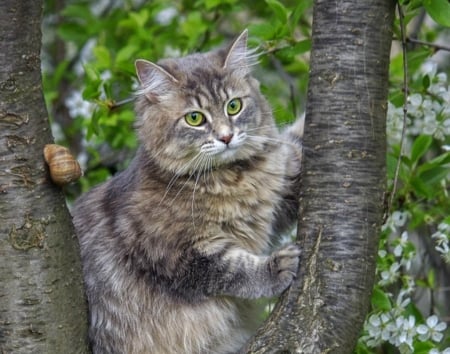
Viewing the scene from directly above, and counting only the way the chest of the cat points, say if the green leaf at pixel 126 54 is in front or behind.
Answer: behind

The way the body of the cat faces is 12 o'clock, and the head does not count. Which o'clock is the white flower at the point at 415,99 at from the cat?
The white flower is roughly at 10 o'clock from the cat.

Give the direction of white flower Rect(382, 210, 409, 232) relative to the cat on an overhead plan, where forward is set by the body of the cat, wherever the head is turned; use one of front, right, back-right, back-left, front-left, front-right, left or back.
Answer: front-left

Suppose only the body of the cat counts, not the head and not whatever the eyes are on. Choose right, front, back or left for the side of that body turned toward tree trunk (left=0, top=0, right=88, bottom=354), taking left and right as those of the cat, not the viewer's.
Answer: right

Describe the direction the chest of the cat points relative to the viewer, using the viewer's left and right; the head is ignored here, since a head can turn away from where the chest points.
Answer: facing the viewer and to the right of the viewer

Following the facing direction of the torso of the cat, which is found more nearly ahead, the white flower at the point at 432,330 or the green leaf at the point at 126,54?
the white flower

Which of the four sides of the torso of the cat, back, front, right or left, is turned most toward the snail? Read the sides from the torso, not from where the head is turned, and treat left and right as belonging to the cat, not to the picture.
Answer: right

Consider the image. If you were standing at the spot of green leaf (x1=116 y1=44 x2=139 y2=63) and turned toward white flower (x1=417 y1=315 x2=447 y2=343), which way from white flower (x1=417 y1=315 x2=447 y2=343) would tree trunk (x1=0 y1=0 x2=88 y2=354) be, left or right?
right

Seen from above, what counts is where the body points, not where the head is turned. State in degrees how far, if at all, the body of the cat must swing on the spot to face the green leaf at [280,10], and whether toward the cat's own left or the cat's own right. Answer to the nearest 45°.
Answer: approximately 90° to the cat's own left

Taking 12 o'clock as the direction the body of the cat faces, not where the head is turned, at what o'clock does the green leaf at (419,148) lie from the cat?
The green leaf is roughly at 10 o'clock from the cat.

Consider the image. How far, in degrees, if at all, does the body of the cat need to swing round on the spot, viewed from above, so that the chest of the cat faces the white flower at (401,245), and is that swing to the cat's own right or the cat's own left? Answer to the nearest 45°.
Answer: approximately 45° to the cat's own left
